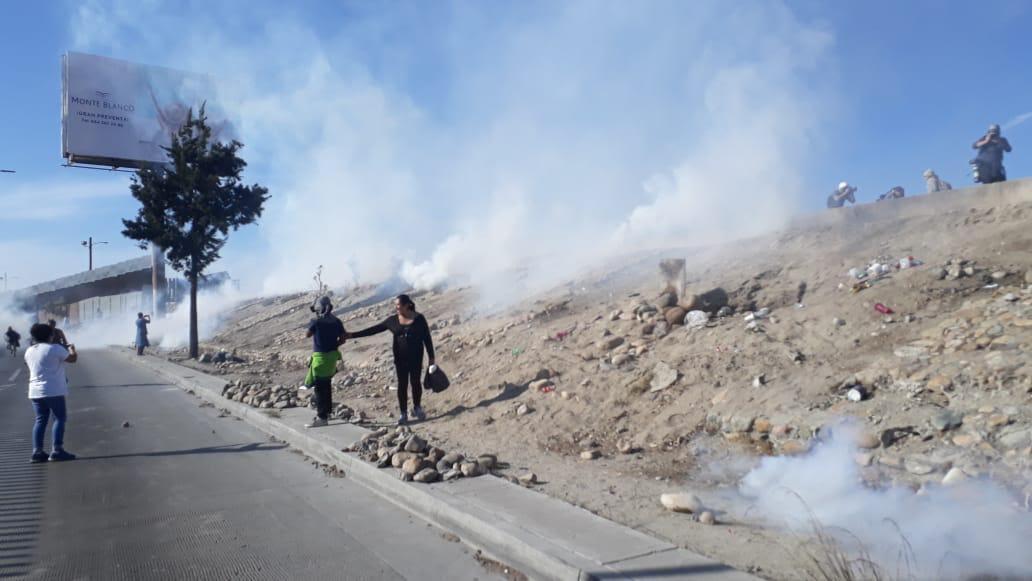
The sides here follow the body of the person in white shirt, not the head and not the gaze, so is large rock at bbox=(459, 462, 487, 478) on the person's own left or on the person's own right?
on the person's own right

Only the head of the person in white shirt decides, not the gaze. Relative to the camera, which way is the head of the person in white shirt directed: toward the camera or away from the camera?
away from the camera

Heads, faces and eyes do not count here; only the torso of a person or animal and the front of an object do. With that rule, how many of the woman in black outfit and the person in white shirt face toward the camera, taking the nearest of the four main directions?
1

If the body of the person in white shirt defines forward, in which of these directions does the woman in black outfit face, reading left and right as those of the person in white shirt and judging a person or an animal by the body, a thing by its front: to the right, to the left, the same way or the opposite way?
the opposite way

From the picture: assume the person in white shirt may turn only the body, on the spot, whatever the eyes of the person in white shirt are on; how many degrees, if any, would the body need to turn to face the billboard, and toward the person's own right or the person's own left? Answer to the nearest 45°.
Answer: approximately 45° to the person's own left

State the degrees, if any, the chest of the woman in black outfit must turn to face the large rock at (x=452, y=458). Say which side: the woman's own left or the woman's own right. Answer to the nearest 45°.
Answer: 0° — they already face it

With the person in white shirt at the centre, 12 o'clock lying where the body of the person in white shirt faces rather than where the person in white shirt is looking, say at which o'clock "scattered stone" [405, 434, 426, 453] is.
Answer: The scattered stone is roughly at 3 o'clock from the person in white shirt.

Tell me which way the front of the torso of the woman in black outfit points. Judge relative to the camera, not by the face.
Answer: toward the camera

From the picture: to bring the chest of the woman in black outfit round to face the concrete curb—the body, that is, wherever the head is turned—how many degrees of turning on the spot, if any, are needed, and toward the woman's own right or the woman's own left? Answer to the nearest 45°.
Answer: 0° — they already face it

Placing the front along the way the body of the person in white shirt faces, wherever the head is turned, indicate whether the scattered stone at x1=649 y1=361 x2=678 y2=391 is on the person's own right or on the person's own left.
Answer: on the person's own right

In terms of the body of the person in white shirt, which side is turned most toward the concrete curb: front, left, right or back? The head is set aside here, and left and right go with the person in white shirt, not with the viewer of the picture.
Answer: right

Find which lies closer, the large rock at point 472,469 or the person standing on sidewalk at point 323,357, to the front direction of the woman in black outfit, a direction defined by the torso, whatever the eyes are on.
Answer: the large rock

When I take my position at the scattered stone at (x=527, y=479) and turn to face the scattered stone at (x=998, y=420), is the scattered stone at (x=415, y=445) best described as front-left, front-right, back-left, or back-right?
back-left

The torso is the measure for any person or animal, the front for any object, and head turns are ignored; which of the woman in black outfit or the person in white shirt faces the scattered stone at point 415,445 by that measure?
the woman in black outfit

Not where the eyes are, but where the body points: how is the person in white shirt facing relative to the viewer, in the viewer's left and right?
facing away from the viewer and to the right of the viewer
